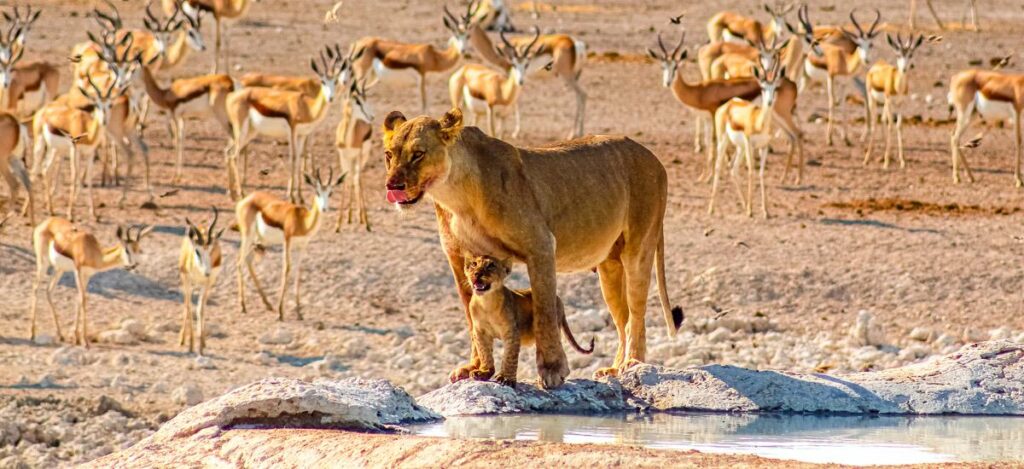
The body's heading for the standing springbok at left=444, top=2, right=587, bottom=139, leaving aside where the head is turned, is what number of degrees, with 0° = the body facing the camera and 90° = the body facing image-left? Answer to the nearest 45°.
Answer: approximately 90°

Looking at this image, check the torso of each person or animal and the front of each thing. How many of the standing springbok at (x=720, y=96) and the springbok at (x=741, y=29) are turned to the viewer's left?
1

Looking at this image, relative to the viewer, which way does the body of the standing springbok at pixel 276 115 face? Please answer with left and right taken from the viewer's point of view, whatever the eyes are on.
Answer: facing to the right of the viewer

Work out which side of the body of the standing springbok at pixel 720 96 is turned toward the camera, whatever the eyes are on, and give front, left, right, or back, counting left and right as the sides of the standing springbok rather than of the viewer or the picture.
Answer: left

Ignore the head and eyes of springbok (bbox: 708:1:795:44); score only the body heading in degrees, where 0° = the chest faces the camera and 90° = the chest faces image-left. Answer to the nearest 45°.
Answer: approximately 270°

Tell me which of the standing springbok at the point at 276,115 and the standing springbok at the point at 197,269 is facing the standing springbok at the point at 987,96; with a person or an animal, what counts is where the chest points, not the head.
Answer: the standing springbok at the point at 276,115

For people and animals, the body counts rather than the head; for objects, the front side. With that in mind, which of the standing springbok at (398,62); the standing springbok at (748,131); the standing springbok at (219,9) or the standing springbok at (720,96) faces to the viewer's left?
the standing springbok at (720,96)

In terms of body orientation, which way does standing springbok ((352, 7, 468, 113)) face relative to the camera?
to the viewer's right
